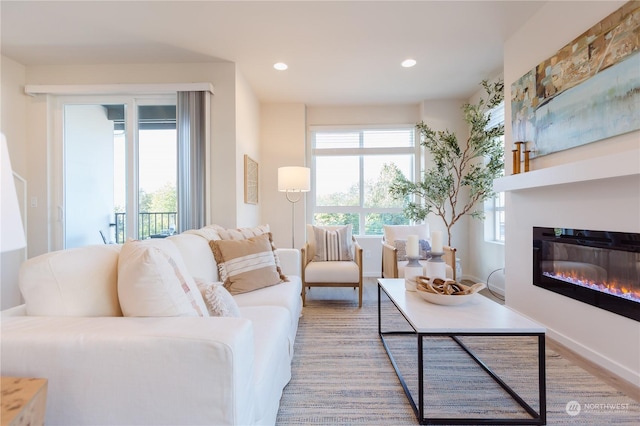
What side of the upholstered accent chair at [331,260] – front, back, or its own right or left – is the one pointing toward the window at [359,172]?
back

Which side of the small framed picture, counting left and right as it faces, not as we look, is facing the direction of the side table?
right

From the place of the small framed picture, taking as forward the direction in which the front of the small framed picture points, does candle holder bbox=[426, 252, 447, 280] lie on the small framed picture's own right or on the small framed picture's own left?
on the small framed picture's own right

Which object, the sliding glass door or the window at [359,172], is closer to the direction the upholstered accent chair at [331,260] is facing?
the sliding glass door

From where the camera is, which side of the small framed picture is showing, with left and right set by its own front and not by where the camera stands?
right

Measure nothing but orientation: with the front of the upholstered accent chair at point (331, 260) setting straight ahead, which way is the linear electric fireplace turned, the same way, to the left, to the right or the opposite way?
to the right

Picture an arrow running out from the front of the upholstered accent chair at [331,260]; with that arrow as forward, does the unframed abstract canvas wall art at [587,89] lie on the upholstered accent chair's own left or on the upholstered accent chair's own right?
on the upholstered accent chair's own left

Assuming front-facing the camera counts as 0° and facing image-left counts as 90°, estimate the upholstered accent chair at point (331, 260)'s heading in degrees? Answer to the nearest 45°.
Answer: approximately 0°

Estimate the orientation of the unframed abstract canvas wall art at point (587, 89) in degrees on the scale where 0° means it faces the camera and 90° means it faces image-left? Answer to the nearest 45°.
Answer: approximately 45°

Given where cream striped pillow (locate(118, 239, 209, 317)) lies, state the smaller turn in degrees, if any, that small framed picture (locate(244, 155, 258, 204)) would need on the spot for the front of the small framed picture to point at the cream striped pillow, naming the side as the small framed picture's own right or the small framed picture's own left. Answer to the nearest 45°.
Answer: approximately 90° to the small framed picture's own right

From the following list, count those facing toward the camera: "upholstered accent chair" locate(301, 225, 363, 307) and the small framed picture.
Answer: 1
